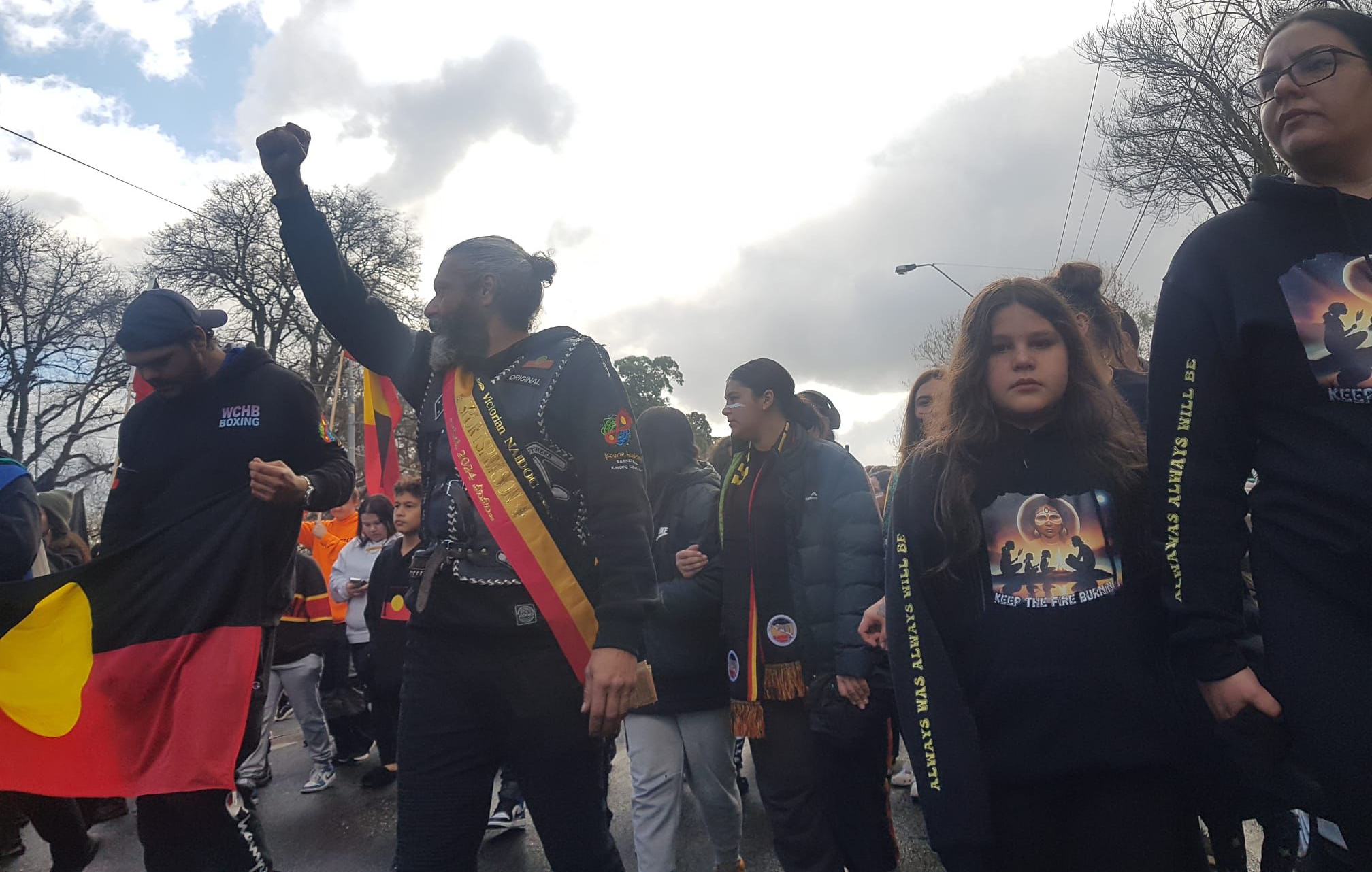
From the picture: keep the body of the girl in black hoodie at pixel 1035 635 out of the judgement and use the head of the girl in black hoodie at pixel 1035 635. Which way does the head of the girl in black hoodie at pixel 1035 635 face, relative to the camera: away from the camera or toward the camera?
toward the camera

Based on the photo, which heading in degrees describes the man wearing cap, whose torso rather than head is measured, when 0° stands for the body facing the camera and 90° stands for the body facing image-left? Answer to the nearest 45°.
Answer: approximately 45°

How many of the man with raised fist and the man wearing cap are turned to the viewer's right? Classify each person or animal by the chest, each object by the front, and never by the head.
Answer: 0

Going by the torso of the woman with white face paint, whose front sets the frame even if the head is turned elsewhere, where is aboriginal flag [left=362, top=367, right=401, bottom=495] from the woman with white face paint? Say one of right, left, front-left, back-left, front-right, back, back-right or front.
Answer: right

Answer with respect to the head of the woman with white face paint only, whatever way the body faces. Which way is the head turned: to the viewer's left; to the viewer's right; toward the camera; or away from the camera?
to the viewer's left

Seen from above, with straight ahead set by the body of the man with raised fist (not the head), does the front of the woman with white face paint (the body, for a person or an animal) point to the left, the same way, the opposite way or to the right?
the same way

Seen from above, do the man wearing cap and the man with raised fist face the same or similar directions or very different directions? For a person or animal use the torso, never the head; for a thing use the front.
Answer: same or similar directions

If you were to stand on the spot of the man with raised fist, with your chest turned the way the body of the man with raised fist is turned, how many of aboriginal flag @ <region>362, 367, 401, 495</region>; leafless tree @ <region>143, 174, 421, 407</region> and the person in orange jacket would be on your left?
0

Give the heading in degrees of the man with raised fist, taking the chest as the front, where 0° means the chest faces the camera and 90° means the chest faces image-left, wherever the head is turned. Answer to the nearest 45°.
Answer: approximately 45°

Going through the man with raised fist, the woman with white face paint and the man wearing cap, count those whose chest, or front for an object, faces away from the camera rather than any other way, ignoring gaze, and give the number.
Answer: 0

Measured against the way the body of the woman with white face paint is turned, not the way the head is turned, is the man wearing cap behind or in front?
in front

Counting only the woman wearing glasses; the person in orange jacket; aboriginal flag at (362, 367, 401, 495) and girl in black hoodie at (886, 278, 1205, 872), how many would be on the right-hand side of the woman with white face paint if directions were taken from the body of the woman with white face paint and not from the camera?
2

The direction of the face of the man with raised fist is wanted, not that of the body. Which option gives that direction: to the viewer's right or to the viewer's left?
to the viewer's left

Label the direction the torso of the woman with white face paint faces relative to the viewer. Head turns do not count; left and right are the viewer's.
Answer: facing the viewer and to the left of the viewer
